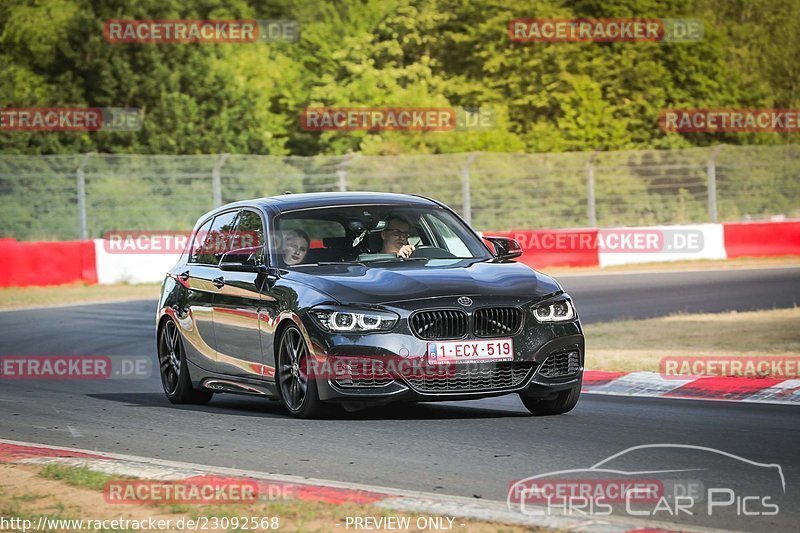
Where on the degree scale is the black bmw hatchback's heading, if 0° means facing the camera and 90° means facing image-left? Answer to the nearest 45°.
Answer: approximately 315°

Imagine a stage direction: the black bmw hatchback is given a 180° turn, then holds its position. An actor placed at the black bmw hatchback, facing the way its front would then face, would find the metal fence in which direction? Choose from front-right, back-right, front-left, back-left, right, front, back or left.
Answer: front-right

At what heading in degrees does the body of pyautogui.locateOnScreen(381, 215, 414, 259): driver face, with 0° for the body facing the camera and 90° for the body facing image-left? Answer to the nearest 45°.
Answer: approximately 315°

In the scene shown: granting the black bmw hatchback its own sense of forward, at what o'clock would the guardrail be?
The guardrail is roughly at 8 o'clock from the black bmw hatchback.

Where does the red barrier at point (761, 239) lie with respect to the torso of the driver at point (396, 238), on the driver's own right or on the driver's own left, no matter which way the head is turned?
on the driver's own left

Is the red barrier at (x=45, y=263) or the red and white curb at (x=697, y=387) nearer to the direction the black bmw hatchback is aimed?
the red and white curb
